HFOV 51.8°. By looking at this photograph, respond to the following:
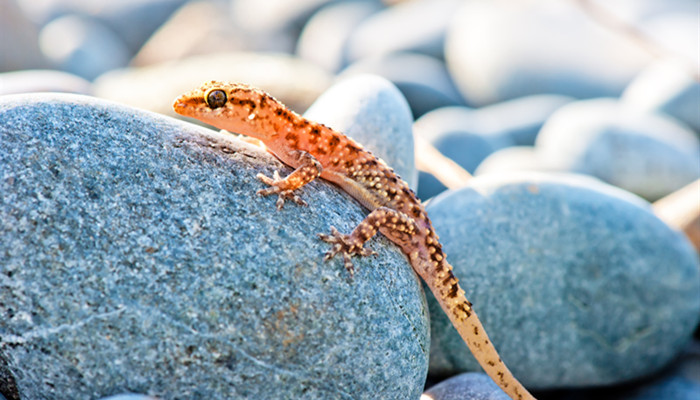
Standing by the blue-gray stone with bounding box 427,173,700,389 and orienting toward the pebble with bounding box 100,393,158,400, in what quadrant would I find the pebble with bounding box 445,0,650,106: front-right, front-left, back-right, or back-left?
back-right

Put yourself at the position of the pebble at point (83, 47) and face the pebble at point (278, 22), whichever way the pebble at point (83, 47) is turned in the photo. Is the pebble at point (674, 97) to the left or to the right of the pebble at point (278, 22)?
right

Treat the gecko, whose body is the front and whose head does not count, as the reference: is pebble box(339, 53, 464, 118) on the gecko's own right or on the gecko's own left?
on the gecko's own right

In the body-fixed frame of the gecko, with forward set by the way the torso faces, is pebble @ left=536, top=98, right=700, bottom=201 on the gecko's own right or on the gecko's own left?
on the gecko's own right

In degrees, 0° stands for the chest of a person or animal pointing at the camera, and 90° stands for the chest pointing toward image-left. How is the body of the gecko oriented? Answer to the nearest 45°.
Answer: approximately 90°

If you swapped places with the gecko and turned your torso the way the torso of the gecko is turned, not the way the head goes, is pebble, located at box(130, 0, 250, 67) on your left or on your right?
on your right

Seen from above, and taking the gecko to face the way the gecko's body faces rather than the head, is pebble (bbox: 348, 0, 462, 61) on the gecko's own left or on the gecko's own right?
on the gecko's own right

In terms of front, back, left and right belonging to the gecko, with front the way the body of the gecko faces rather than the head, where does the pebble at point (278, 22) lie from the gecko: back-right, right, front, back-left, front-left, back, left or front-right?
right

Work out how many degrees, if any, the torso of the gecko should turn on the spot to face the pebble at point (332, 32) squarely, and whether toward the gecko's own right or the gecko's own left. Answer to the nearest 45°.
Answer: approximately 90° to the gecko's own right

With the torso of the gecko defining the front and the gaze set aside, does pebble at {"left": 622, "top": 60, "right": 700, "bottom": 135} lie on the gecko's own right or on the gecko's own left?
on the gecko's own right
